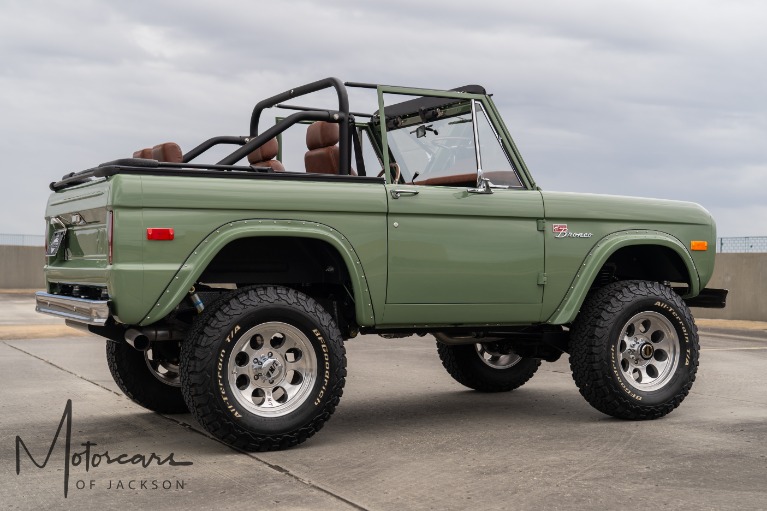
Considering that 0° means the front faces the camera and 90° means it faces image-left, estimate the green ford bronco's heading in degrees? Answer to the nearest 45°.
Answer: approximately 225°
